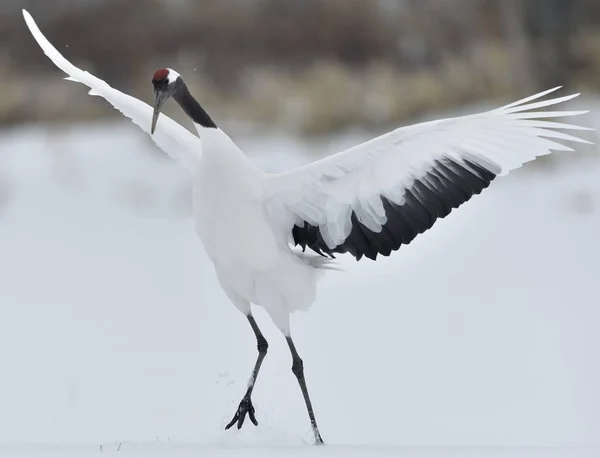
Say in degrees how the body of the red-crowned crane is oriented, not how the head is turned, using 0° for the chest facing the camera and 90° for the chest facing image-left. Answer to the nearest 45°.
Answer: approximately 45°
